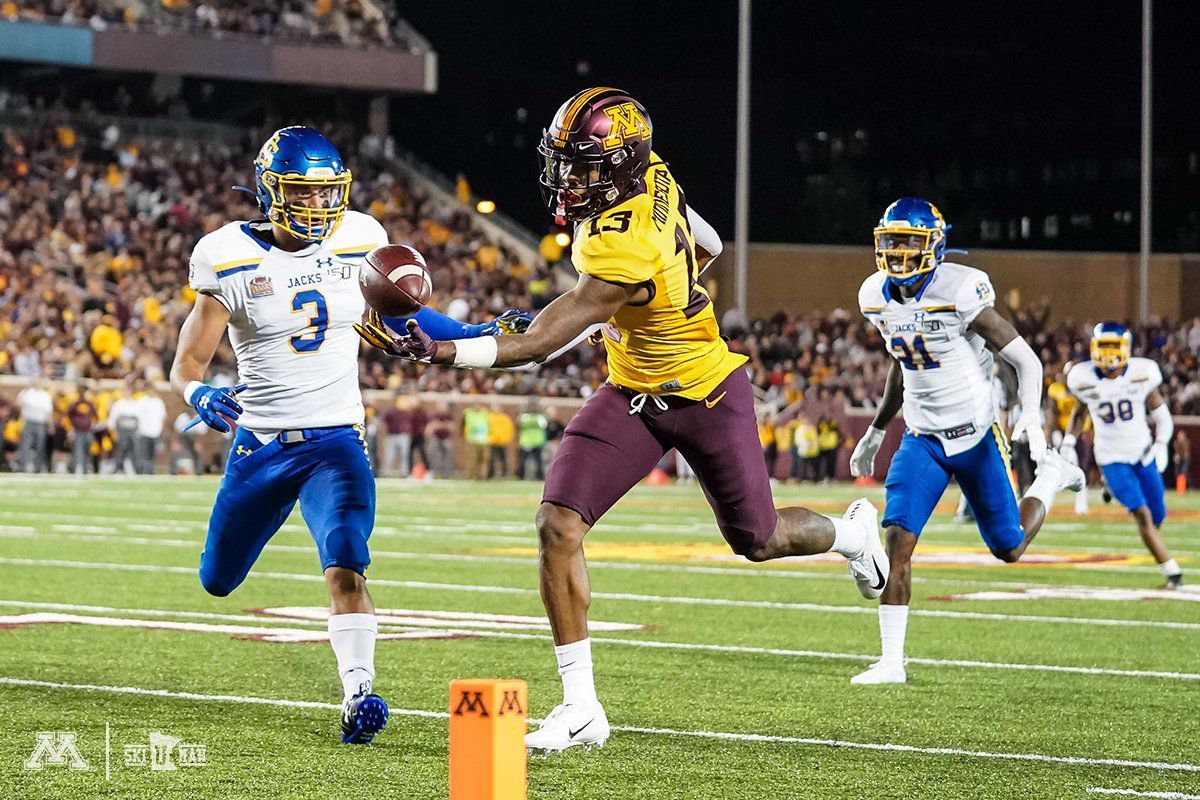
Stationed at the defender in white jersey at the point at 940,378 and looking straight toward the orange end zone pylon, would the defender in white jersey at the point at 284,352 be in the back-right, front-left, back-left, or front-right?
front-right

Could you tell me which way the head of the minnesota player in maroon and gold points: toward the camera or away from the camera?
toward the camera

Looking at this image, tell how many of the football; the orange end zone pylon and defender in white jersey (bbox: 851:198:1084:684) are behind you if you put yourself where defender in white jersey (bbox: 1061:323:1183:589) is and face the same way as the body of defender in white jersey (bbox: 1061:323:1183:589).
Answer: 0

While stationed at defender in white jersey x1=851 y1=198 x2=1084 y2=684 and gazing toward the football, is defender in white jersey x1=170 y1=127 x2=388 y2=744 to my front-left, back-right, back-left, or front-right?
front-right

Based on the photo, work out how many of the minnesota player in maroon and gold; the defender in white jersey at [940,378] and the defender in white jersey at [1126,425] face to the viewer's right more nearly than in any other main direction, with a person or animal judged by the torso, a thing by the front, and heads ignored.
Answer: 0

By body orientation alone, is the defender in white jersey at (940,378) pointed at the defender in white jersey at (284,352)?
yes

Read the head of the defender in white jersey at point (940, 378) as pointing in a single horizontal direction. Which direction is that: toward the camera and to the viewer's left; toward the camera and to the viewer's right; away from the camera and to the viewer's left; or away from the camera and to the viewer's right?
toward the camera and to the viewer's left

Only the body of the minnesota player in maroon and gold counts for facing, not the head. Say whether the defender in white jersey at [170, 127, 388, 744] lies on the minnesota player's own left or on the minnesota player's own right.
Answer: on the minnesota player's own right

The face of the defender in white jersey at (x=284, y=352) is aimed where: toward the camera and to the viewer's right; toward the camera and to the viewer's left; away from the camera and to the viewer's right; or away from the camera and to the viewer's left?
toward the camera and to the viewer's right

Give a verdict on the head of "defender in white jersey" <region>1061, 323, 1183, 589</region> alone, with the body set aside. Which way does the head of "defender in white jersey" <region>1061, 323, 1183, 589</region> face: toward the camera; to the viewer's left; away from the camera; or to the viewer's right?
toward the camera

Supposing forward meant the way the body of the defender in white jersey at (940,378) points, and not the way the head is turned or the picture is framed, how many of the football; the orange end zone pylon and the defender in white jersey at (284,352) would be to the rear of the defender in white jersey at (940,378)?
0

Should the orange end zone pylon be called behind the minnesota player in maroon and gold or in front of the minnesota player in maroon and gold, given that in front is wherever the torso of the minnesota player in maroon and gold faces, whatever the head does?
in front

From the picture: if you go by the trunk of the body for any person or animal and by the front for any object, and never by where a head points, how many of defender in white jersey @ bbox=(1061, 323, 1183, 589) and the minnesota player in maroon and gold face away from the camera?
0

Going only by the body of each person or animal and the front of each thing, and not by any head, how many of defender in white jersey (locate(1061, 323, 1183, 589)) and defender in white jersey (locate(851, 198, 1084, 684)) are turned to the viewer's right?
0

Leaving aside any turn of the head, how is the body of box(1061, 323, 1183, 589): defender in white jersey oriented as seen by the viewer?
toward the camera

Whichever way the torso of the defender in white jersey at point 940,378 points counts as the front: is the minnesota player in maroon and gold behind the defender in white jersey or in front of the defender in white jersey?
in front

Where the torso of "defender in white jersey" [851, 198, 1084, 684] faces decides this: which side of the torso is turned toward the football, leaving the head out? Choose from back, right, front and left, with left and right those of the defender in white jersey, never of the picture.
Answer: front

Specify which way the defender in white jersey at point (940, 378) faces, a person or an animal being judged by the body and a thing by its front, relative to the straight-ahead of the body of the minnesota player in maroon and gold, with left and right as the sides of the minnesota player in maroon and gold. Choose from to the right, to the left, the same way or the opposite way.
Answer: the same way
